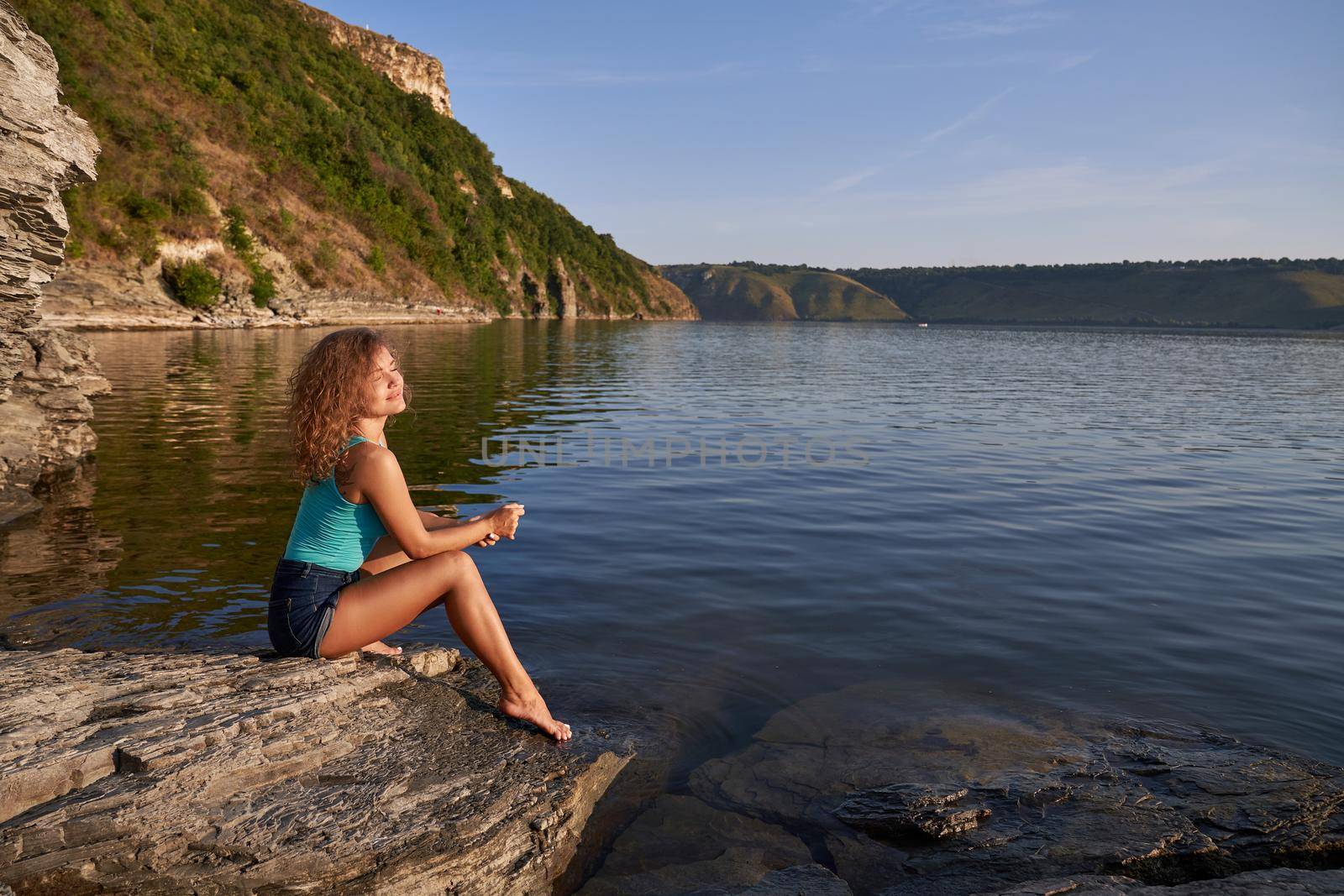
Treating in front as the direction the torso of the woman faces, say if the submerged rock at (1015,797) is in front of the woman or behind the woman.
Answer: in front

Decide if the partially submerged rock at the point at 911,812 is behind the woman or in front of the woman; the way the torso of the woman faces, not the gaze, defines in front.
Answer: in front

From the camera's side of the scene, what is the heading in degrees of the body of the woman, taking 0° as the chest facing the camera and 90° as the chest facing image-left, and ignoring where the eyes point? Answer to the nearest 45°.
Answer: approximately 270°

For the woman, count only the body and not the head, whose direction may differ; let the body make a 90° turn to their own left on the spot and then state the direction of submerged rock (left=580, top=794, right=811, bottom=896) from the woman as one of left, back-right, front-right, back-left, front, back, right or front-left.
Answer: back-right
